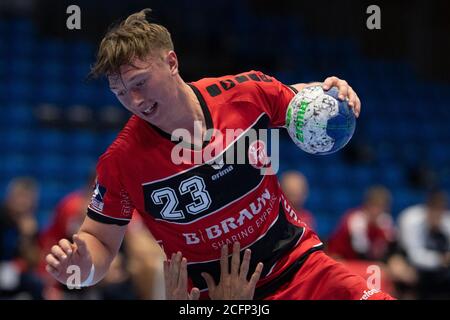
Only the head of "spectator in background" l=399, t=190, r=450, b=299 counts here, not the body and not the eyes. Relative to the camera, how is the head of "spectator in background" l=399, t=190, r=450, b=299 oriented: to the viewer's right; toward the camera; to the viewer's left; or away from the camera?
toward the camera

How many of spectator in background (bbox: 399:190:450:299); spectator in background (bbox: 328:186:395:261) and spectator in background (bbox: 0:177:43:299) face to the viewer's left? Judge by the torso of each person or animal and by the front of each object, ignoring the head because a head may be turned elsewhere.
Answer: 0

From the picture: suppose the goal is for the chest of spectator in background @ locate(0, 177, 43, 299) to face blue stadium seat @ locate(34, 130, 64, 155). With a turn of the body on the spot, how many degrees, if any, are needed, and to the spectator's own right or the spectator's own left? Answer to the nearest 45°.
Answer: approximately 135° to the spectator's own left

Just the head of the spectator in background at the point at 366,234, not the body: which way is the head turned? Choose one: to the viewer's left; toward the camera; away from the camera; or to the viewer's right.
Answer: toward the camera

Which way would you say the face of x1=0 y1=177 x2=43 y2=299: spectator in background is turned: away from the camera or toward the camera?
toward the camera

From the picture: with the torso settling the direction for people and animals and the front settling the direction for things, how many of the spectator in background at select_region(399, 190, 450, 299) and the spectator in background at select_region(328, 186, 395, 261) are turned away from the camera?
0

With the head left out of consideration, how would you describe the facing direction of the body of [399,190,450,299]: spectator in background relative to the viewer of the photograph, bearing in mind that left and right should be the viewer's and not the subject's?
facing the viewer and to the right of the viewer

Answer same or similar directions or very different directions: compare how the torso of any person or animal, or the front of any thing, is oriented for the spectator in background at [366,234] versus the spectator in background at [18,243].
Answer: same or similar directions

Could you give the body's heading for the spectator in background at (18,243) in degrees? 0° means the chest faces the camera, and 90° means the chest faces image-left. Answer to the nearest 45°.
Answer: approximately 315°

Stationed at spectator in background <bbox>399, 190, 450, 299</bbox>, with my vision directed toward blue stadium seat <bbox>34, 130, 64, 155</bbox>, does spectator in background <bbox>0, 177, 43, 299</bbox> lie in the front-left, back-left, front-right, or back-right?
front-left

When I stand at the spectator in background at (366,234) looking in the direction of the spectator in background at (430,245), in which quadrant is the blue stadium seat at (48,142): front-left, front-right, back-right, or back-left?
back-left

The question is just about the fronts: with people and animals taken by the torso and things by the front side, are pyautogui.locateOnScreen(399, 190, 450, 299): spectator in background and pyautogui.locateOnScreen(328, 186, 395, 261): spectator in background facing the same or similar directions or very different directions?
same or similar directions

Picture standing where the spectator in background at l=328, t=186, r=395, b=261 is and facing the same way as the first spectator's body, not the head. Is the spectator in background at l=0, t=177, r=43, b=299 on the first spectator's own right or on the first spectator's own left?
on the first spectator's own right

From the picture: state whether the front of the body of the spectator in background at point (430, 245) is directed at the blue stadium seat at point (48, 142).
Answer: no

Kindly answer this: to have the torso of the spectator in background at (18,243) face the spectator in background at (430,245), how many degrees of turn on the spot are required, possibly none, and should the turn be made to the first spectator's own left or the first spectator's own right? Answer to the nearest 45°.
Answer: approximately 45° to the first spectator's own left

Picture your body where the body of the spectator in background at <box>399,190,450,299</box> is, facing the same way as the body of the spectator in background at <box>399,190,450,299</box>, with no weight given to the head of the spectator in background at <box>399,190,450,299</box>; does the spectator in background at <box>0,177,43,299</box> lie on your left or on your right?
on your right

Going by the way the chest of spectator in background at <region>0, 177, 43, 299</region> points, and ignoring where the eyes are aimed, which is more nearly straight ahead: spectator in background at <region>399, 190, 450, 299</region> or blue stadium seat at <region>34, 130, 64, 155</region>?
the spectator in background
